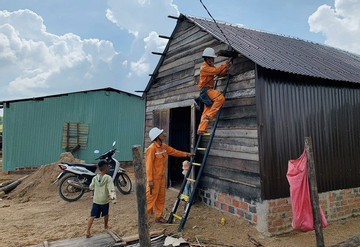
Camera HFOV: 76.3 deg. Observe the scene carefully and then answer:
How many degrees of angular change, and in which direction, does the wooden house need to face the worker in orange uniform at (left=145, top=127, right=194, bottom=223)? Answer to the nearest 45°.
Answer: approximately 45° to its right

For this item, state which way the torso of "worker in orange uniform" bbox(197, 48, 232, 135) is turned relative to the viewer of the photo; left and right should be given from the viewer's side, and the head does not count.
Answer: facing to the right of the viewer

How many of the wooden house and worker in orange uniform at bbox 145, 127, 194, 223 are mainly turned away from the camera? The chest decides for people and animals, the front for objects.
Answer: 0

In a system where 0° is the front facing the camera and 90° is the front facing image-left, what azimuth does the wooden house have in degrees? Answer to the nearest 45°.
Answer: approximately 45°

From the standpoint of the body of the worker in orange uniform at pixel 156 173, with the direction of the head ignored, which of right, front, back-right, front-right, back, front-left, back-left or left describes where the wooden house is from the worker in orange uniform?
front-left

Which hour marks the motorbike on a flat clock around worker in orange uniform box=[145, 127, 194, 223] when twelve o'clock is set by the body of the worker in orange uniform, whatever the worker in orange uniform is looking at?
The motorbike is roughly at 6 o'clock from the worker in orange uniform.

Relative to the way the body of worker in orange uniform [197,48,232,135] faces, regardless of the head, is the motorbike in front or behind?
behind

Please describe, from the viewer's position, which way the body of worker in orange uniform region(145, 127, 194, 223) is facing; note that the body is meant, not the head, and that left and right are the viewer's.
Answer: facing the viewer and to the right of the viewer

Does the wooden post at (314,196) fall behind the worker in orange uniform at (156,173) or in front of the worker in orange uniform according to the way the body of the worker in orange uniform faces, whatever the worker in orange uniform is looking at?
in front
